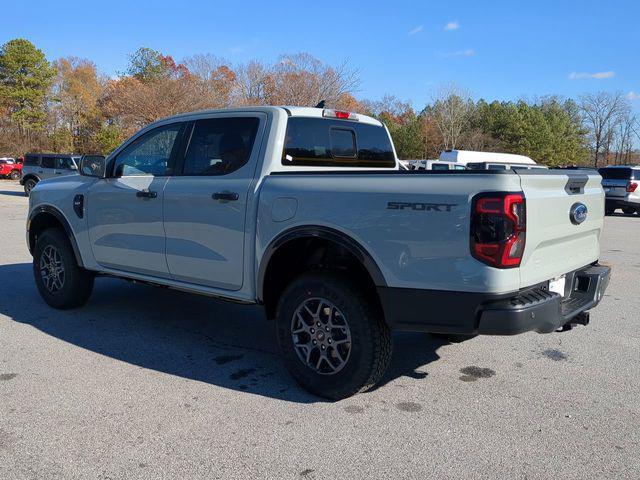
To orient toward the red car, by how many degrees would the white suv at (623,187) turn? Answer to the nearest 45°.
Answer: approximately 135° to its left

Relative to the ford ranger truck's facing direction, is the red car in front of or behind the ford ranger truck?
in front

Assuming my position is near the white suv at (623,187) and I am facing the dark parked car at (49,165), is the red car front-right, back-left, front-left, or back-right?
front-right

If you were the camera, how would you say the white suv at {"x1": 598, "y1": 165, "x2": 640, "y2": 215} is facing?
facing away from the viewer and to the right of the viewer

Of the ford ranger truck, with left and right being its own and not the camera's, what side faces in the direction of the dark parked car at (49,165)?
front

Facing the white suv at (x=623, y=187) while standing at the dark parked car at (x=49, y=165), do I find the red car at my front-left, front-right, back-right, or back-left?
back-left

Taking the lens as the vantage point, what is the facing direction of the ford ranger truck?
facing away from the viewer and to the left of the viewer
